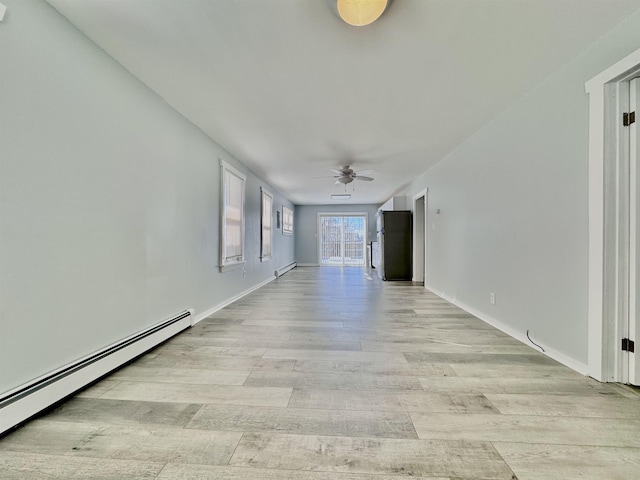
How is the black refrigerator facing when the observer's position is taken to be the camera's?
facing to the left of the viewer

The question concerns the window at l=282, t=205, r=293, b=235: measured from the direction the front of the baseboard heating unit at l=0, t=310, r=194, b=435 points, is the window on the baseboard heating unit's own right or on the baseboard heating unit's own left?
on the baseboard heating unit's own left

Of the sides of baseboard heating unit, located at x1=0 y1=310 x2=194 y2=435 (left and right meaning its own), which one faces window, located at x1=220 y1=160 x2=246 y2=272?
left

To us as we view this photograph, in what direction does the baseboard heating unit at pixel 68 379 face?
facing the viewer and to the right of the viewer

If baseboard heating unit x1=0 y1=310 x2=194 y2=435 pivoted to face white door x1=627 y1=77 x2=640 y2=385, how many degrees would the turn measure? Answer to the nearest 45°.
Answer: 0° — it already faces it

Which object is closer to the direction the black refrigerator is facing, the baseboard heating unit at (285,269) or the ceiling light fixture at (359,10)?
the baseboard heating unit

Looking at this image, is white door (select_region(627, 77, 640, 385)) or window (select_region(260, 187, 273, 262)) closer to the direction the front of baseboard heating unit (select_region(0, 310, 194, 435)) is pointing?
the white door
